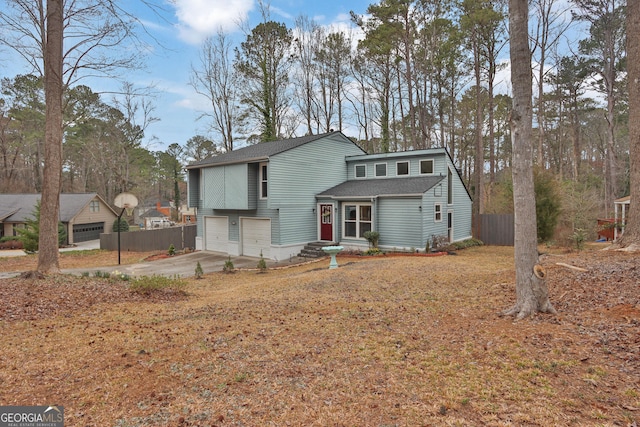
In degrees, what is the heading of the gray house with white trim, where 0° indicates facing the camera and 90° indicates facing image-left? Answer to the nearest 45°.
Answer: approximately 45°

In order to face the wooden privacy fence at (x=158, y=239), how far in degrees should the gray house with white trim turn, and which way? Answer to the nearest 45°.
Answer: approximately 90° to its right

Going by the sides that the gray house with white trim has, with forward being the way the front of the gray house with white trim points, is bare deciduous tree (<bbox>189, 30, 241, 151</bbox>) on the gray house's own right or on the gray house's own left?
on the gray house's own right

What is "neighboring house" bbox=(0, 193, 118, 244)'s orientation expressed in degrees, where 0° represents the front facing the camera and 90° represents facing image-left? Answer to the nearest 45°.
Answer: approximately 315°

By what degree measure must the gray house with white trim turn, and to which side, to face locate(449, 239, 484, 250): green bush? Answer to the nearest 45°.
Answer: approximately 135° to its left

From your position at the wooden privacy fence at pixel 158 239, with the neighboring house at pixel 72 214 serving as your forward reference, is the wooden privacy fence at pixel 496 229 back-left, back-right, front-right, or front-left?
back-right
